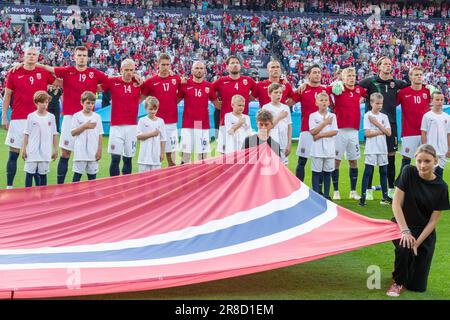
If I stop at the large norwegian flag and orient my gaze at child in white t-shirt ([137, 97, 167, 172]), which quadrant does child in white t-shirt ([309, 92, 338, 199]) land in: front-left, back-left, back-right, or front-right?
front-right

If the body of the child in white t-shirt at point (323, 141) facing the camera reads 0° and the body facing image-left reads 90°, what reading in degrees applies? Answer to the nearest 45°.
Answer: approximately 0°

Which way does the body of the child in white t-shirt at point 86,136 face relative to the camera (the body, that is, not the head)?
toward the camera

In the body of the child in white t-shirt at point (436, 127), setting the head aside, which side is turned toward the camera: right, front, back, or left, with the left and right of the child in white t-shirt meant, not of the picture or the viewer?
front

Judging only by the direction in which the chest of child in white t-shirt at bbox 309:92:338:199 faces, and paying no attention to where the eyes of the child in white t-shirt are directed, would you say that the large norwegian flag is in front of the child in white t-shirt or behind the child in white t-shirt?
in front

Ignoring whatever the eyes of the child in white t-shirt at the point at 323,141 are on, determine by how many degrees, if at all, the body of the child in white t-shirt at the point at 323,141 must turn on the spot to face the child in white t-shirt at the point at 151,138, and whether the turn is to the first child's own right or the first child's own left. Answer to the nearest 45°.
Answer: approximately 90° to the first child's own right

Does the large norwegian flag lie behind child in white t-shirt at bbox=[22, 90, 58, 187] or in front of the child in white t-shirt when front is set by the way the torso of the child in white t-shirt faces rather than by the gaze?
in front

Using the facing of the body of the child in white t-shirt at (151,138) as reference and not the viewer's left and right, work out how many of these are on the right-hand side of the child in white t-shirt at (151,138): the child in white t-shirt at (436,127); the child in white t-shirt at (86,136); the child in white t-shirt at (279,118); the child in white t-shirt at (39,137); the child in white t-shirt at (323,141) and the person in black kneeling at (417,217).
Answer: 2

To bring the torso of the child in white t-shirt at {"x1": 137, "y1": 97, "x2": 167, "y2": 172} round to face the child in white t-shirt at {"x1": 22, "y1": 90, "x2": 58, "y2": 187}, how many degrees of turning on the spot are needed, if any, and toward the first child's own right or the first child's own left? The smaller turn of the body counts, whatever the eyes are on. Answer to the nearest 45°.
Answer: approximately 90° to the first child's own right

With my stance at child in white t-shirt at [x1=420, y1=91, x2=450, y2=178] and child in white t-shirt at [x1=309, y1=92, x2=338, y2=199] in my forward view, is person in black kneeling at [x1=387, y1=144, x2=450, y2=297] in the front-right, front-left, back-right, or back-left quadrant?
front-left

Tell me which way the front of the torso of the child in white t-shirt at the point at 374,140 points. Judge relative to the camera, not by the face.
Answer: toward the camera

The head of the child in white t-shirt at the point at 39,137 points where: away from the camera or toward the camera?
toward the camera

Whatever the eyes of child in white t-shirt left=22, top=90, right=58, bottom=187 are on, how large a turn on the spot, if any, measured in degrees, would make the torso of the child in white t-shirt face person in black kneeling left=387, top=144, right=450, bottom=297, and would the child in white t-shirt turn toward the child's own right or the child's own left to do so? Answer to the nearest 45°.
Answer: approximately 45° to the child's own left

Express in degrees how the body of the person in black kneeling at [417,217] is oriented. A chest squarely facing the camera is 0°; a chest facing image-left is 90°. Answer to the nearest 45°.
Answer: approximately 45°

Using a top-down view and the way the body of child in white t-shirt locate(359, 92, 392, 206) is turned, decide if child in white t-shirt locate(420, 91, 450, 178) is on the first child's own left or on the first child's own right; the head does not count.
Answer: on the first child's own left
